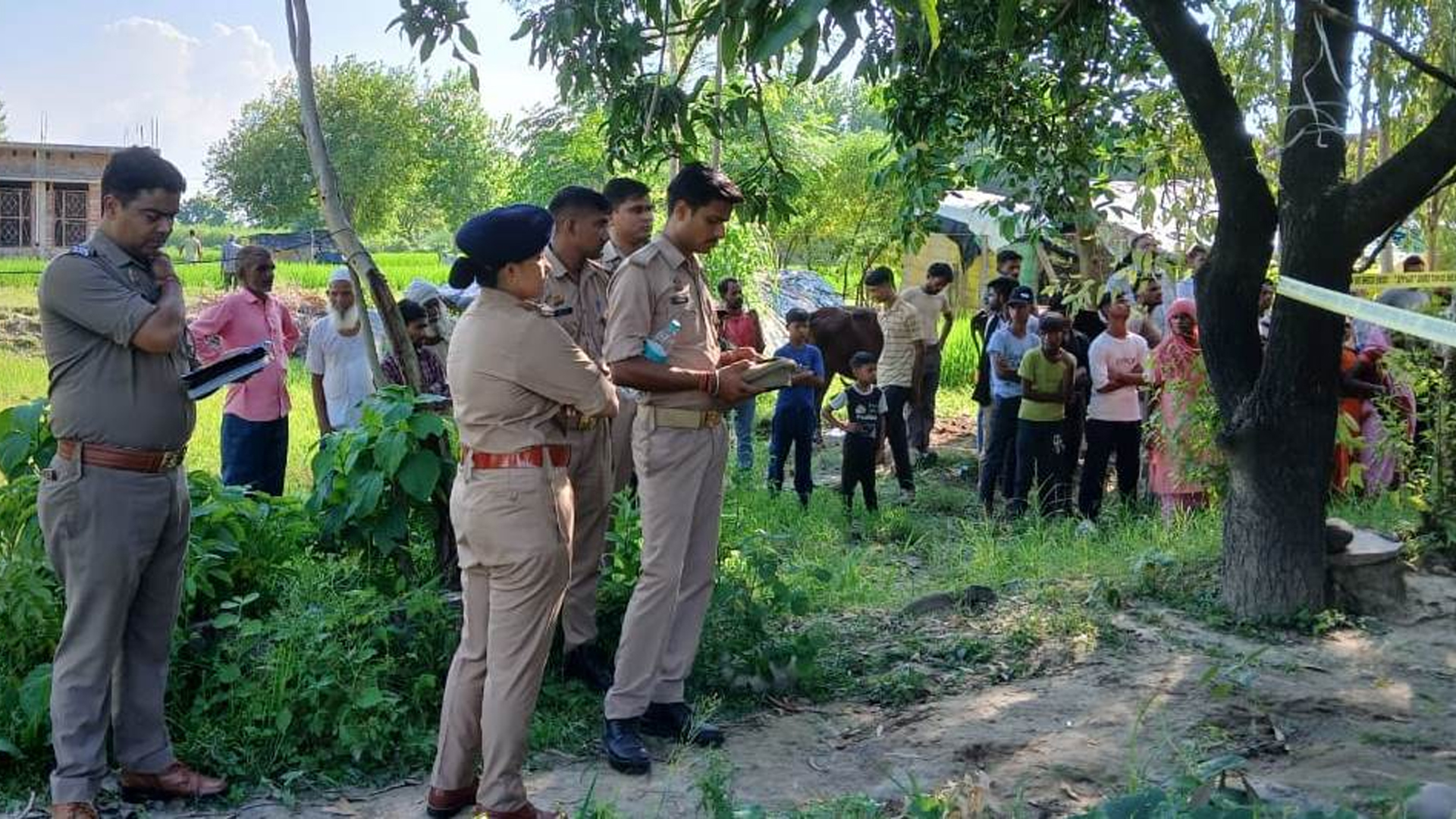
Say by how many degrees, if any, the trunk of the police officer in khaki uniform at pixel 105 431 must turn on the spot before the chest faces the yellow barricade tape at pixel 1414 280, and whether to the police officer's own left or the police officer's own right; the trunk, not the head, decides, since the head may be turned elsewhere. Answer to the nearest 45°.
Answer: approximately 45° to the police officer's own left

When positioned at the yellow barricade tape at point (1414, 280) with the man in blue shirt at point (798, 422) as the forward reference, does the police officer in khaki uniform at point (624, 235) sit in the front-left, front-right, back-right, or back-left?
front-left

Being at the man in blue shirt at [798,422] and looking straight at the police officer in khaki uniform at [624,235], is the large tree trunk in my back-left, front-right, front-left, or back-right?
front-left

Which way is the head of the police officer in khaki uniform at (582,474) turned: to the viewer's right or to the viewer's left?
to the viewer's right

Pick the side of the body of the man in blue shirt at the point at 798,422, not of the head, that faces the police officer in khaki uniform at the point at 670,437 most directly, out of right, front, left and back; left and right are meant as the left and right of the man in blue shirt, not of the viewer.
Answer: front

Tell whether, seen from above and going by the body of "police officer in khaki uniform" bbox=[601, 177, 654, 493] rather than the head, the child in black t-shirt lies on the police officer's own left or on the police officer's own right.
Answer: on the police officer's own left

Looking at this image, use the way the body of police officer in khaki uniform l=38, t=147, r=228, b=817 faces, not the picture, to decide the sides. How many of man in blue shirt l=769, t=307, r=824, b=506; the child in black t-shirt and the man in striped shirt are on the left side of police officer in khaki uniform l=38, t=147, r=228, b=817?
3

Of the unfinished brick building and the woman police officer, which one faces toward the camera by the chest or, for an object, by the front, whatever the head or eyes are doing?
the unfinished brick building

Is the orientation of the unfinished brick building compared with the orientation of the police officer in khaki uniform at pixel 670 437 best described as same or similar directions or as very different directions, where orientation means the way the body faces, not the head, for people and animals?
same or similar directions

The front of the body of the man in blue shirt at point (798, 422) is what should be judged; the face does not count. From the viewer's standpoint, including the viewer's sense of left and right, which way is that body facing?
facing the viewer

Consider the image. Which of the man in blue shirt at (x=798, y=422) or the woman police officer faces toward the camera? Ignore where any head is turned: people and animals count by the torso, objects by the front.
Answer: the man in blue shirt

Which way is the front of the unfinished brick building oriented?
toward the camera

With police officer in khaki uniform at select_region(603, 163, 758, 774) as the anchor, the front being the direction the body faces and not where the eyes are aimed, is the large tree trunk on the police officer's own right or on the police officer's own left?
on the police officer's own left

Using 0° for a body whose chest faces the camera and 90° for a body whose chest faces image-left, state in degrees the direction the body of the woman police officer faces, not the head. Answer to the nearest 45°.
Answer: approximately 225°

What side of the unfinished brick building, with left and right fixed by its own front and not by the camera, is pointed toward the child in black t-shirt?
front

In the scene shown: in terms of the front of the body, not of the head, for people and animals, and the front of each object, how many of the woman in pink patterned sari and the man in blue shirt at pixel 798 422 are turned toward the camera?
2
